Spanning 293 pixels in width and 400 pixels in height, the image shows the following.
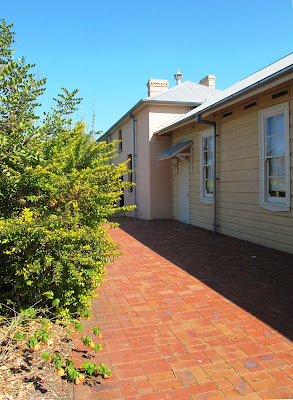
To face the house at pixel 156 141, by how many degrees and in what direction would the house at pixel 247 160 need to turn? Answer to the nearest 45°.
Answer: approximately 90° to its right

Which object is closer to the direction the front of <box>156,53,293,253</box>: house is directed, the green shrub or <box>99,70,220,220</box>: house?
the green shrub

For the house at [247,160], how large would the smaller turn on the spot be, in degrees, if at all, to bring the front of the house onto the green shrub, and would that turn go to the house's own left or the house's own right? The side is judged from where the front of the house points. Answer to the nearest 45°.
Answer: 0° — it already faces it

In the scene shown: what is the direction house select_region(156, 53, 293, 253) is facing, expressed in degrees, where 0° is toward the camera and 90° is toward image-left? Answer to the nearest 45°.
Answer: approximately 45°
